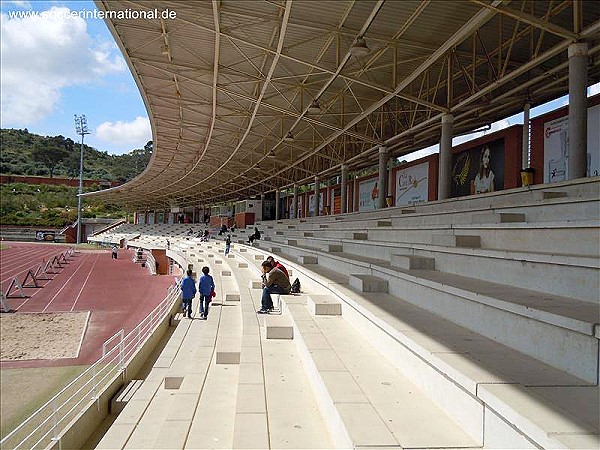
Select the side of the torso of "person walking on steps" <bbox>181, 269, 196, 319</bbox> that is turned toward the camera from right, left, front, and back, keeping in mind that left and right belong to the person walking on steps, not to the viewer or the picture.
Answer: back

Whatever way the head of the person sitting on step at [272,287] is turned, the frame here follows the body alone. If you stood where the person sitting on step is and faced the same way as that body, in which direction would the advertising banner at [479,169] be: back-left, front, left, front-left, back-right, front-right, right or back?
back-right

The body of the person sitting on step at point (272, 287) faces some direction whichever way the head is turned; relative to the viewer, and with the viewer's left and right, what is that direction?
facing to the left of the viewer

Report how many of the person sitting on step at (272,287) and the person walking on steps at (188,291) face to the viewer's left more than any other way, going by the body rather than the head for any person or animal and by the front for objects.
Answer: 1

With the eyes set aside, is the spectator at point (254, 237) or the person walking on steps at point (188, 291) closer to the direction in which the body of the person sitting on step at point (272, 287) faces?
the person walking on steps

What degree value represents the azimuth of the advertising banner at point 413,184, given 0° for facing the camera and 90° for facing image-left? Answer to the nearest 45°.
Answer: approximately 45°

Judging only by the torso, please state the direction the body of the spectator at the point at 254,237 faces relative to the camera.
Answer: to the viewer's left

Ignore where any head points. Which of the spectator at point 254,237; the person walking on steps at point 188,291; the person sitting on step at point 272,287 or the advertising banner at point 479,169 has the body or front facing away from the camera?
the person walking on steps

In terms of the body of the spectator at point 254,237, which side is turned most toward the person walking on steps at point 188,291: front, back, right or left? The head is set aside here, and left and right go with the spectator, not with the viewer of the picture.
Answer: left

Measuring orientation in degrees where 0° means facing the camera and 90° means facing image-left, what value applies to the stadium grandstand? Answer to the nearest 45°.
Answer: approximately 90°

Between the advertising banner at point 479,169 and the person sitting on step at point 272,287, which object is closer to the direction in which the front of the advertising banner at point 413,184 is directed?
the person sitting on step

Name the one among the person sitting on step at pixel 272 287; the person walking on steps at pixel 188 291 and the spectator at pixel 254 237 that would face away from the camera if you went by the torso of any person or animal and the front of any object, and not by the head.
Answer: the person walking on steps

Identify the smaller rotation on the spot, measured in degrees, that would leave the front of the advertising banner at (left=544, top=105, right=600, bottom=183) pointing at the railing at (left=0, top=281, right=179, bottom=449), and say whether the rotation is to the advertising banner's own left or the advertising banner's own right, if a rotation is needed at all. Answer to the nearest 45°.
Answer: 0° — it already faces it
